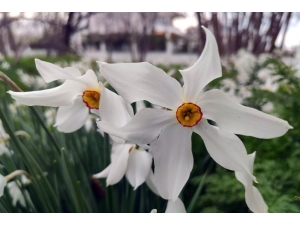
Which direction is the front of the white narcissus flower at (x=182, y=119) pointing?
toward the camera
